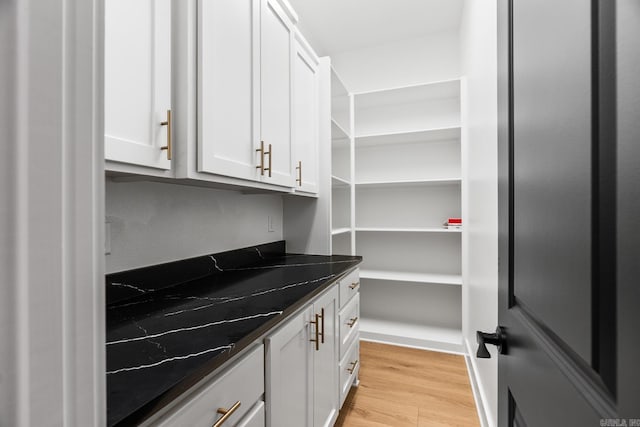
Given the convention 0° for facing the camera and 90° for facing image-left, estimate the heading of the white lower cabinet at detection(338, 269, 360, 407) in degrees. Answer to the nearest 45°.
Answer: approximately 270°

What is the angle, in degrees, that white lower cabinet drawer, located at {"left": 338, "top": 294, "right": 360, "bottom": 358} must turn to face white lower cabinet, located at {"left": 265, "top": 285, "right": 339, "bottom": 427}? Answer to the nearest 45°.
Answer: approximately 90° to its right

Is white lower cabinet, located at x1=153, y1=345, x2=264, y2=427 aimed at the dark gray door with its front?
yes

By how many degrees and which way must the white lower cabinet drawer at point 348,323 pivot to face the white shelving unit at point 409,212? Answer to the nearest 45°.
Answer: approximately 45° to its left

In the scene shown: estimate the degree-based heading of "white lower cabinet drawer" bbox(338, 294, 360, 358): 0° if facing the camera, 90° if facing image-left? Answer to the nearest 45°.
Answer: approximately 270°

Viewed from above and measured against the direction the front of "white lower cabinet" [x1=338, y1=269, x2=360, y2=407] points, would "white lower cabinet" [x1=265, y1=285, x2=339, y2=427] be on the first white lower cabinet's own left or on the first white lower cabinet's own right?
on the first white lower cabinet's own right

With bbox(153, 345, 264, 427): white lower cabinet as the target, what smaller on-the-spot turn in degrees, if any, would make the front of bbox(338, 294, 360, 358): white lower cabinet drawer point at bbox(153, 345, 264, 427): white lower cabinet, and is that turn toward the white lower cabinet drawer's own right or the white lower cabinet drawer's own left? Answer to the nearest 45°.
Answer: approximately 90° to the white lower cabinet drawer's own right

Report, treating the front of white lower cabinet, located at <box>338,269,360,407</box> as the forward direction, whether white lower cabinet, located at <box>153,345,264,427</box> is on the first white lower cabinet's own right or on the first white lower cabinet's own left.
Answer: on the first white lower cabinet's own right
